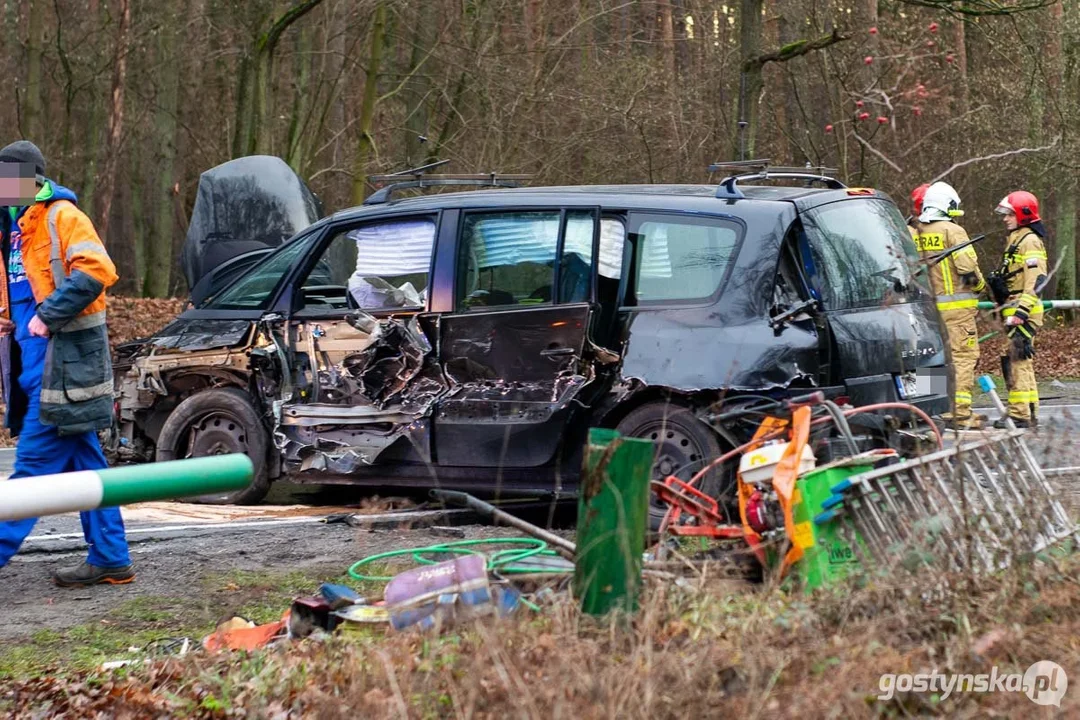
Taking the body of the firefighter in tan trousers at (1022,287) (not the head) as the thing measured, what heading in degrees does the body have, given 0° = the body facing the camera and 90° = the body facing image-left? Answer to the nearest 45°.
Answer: approximately 90°

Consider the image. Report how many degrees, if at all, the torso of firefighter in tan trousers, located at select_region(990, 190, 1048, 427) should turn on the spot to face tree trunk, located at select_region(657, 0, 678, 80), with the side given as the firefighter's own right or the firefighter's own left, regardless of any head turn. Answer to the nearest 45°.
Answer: approximately 45° to the firefighter's own right

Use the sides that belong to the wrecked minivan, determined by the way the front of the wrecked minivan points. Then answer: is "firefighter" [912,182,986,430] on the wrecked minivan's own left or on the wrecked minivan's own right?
on the wrecked minivan's own right

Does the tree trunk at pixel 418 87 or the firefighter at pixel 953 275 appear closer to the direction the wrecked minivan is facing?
the tree trunk

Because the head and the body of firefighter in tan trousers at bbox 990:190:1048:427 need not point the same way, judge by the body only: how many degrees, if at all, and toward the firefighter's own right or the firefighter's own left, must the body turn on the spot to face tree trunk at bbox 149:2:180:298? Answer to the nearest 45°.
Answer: approximately 45° to the firefighter's own right

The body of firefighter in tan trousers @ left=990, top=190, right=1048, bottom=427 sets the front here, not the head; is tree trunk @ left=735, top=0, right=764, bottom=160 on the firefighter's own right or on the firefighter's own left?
on the firefighter's own right

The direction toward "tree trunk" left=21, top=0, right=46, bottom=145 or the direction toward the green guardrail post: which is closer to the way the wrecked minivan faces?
the tree trunk

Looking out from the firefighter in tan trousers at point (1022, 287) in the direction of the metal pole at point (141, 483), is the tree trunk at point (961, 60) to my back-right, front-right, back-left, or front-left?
back-right

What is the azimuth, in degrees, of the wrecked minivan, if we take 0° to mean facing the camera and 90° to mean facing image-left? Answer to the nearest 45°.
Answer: approximately 135°
